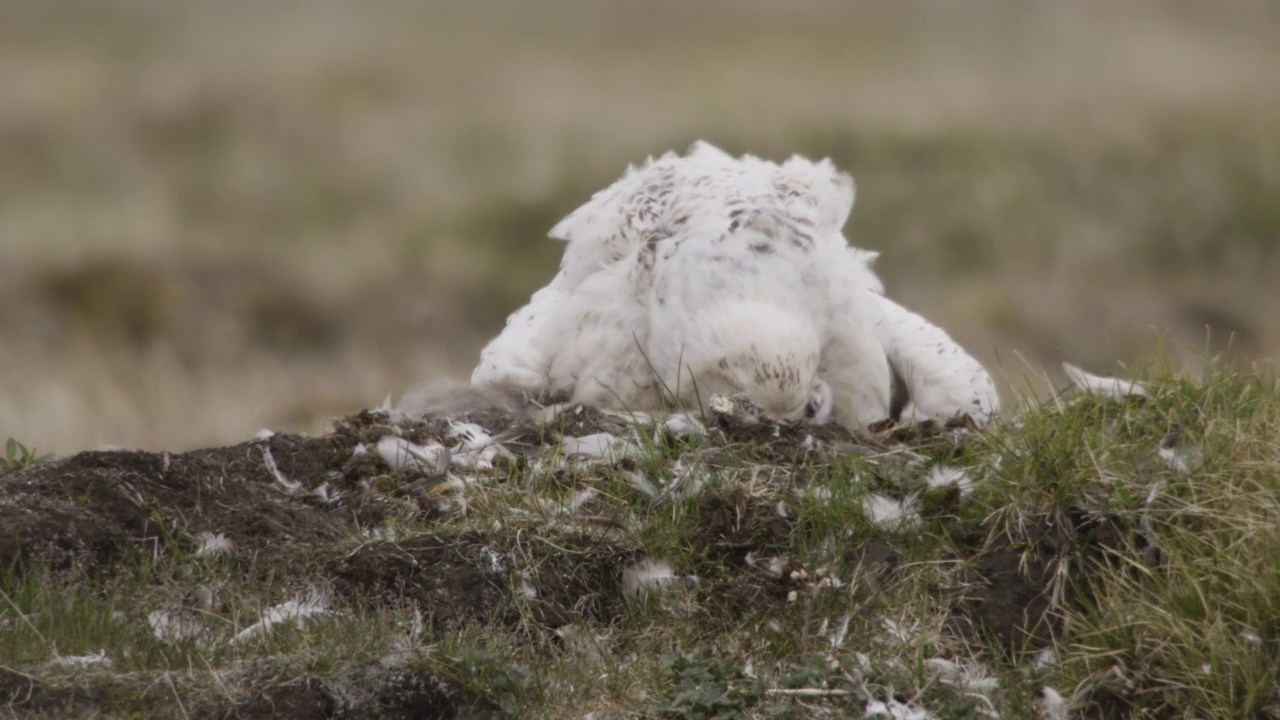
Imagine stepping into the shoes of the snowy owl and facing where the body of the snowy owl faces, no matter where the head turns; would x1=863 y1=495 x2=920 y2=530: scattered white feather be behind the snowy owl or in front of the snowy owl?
in front

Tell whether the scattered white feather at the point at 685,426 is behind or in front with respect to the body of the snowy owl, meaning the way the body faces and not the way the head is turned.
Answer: in front

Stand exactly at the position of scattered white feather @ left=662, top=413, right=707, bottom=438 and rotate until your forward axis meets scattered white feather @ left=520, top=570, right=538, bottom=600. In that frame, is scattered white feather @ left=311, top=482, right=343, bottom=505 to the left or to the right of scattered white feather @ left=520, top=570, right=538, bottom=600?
right

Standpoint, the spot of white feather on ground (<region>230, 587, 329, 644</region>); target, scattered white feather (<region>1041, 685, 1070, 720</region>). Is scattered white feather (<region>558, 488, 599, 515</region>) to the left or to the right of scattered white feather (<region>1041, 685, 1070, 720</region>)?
left

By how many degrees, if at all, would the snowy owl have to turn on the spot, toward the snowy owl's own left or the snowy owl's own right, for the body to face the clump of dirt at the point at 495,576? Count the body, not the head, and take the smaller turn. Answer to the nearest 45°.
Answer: approximately 45° to the snowy owl's own right

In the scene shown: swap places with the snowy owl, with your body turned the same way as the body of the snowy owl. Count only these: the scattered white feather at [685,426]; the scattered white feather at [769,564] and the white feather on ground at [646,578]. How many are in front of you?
3

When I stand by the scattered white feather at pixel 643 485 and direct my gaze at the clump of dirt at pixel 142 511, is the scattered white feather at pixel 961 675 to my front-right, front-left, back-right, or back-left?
back-left

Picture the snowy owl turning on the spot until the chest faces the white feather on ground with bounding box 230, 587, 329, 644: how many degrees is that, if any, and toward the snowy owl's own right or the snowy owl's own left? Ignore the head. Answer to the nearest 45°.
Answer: approximately 45° to the snowy owl's own right

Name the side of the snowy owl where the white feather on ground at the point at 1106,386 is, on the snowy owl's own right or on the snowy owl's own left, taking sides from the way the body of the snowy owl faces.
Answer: on the snowy owl's own left

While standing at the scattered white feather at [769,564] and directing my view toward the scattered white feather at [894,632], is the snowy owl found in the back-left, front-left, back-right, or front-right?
back-left

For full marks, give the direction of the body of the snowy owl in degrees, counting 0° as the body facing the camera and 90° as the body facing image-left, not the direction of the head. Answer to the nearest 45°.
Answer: approximately 0°

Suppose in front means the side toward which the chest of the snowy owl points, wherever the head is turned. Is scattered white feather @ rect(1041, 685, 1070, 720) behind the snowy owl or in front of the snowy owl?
in front

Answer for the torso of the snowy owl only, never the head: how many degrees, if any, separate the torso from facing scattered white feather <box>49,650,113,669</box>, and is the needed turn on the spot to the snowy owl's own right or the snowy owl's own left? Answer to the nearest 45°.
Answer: approximately 45° to the snowy owl's own right

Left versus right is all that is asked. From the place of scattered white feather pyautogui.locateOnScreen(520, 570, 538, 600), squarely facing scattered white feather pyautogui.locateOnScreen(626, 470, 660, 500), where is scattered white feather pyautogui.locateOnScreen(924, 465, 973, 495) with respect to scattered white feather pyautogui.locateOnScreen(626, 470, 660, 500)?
right
